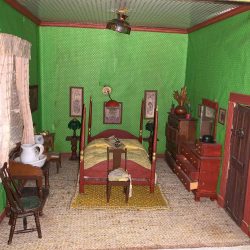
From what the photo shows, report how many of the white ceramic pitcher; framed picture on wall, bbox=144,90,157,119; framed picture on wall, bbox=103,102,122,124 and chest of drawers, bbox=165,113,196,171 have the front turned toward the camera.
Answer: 2

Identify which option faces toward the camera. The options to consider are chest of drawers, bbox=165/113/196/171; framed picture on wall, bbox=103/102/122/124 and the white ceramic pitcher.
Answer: the framed picture on wall

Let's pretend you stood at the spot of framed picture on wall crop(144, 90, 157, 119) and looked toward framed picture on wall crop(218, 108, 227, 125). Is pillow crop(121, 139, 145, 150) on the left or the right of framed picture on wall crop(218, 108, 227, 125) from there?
right

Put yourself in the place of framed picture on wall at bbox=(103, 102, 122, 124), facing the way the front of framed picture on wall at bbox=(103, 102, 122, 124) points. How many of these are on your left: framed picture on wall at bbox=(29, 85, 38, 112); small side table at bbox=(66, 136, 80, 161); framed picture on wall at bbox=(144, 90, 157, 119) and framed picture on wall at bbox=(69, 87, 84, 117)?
1

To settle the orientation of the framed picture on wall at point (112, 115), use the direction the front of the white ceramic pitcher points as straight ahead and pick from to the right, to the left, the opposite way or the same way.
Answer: to the left

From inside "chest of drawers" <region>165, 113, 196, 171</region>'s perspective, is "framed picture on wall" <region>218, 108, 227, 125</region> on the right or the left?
on its left

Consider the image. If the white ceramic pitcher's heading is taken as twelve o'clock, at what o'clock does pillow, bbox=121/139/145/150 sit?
The pillow is roughly at 5 o'clock from the white ceramic pitcher.

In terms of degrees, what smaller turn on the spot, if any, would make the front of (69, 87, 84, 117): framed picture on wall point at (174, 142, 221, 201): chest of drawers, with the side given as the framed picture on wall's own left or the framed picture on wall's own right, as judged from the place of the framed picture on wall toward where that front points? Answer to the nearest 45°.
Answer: approximately 45° to the framed picture on wall's own left

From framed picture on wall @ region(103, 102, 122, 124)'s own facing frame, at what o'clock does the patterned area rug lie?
The patterned area rug is roughly at 12 o'clock from the framed picture on wall.

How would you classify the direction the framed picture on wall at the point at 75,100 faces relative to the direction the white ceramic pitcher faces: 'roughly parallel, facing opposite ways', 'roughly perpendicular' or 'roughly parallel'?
roughly perpendicular

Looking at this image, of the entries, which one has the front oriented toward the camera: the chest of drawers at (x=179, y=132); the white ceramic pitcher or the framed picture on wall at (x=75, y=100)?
the framed picture on wall
